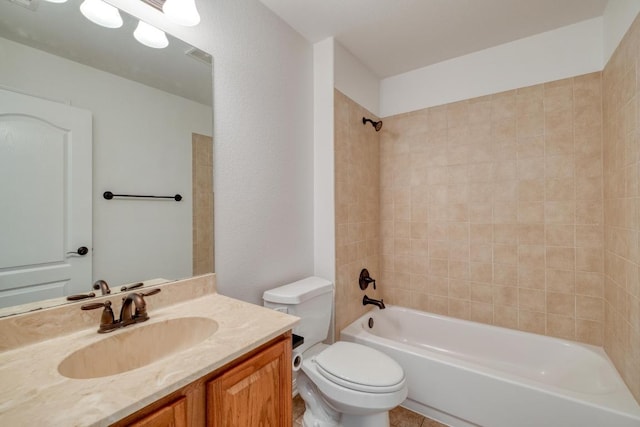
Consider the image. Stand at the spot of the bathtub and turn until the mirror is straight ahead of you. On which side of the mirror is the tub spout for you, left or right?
right

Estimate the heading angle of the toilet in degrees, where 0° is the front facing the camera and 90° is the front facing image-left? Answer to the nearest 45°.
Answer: approximately 315°

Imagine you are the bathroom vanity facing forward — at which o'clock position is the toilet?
The toilet is roughly at 10 o'clock from the bathroom vanity.

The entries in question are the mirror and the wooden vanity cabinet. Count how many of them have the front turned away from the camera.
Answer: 0

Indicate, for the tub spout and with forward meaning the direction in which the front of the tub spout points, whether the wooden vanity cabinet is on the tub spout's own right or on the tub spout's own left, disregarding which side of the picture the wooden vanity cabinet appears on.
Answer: on the tub spout's own right

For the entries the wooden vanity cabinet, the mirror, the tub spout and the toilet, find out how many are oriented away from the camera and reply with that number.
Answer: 0

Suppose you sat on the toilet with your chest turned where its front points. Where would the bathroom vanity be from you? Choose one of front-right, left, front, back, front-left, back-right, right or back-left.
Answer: right

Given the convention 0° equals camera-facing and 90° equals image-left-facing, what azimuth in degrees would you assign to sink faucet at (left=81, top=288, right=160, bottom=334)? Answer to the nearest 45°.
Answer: approximately 315°

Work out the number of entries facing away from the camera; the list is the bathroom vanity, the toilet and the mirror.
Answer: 0

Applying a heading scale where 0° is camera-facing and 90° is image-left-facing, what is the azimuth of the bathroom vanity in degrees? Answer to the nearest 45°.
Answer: approximately 315°

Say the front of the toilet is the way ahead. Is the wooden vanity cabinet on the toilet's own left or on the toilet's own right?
on the toilet's own right

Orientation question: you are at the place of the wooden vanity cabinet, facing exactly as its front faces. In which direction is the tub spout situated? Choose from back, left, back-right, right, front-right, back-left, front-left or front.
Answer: left

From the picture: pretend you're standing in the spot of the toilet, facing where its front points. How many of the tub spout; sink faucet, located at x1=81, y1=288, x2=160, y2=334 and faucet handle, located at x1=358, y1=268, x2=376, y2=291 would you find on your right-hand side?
1
